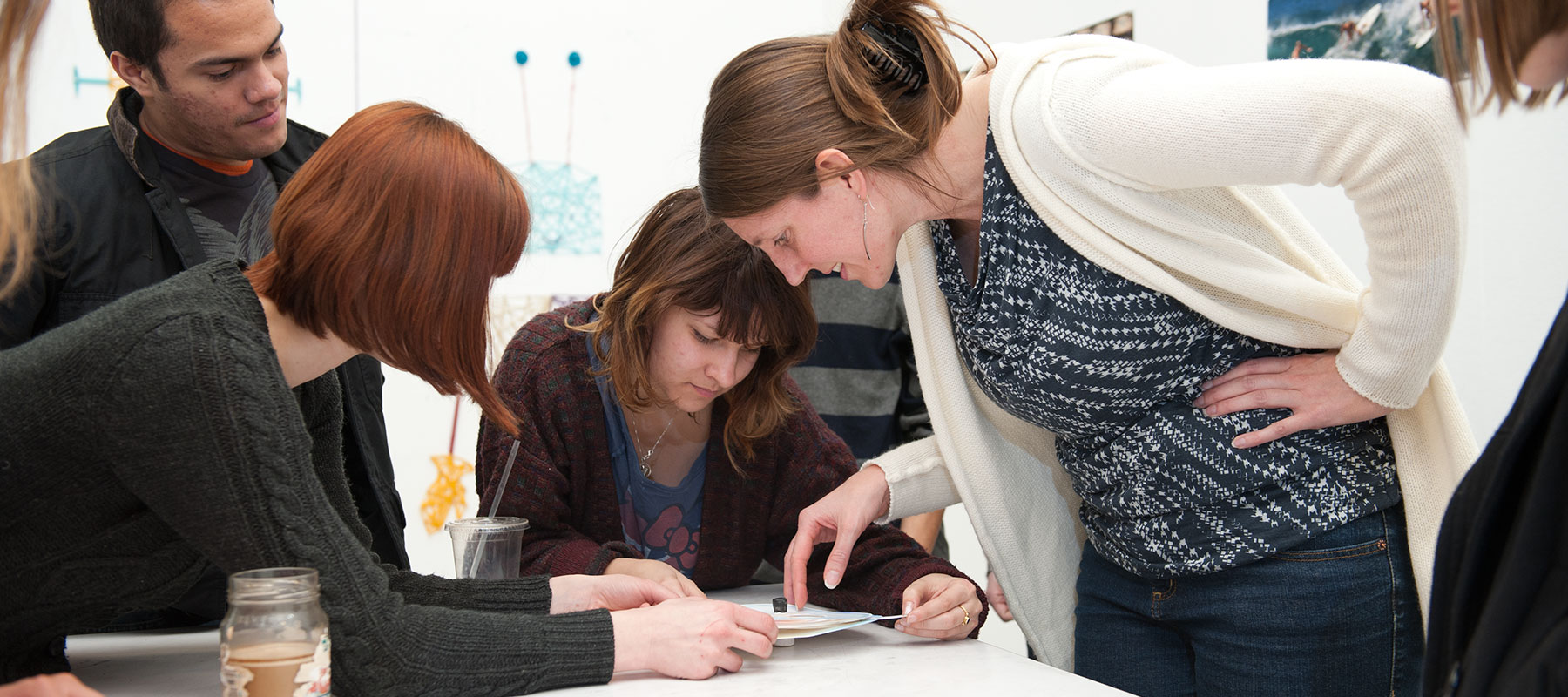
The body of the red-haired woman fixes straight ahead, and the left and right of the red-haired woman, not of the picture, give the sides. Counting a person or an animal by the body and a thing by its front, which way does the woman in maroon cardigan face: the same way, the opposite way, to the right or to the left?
to the right

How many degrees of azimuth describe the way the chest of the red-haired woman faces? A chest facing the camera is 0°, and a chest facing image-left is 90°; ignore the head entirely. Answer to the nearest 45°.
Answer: approximately 270°

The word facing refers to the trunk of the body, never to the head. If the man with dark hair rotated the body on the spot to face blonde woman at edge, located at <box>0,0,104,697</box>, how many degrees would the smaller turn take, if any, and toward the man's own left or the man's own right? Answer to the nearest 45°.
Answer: approximately 45° to the man's own right

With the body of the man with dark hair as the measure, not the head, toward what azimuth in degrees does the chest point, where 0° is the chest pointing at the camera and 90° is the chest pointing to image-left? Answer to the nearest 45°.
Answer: approximately 315°

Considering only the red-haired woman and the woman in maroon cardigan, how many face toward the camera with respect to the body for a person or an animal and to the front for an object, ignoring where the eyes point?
1

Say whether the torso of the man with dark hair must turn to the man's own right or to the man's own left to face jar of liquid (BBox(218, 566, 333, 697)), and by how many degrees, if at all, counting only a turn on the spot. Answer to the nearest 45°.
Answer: approximately 45° to the man's own right

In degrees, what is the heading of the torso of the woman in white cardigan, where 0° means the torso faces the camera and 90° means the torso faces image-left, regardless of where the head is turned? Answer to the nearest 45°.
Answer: approximately 45°
